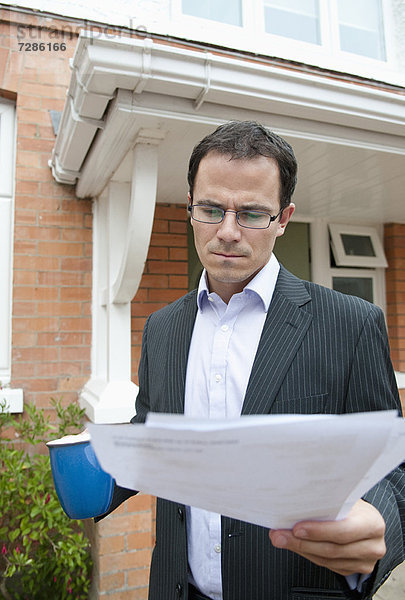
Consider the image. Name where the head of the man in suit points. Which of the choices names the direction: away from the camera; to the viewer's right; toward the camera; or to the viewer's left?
toward the camera

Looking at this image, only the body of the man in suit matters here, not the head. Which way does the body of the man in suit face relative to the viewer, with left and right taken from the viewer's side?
facing the viewer and to the left of the viewer

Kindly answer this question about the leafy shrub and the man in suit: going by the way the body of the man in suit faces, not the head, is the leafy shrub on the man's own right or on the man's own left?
on the man's own right
